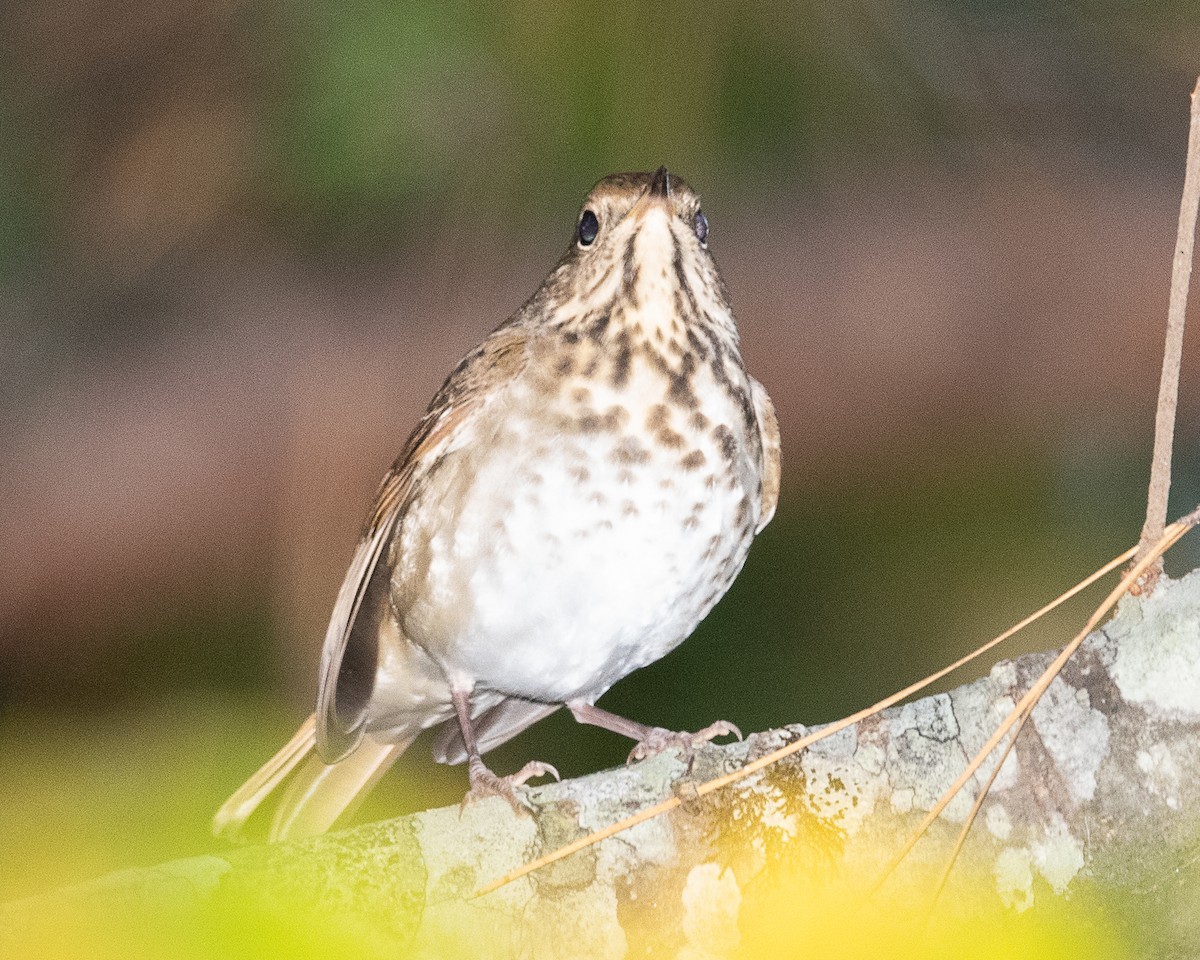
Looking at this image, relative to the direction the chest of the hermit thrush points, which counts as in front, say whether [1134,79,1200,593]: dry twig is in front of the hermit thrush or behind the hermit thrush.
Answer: in front

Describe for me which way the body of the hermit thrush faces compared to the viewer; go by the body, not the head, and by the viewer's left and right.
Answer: facing the viewer and to the right of the viewer
